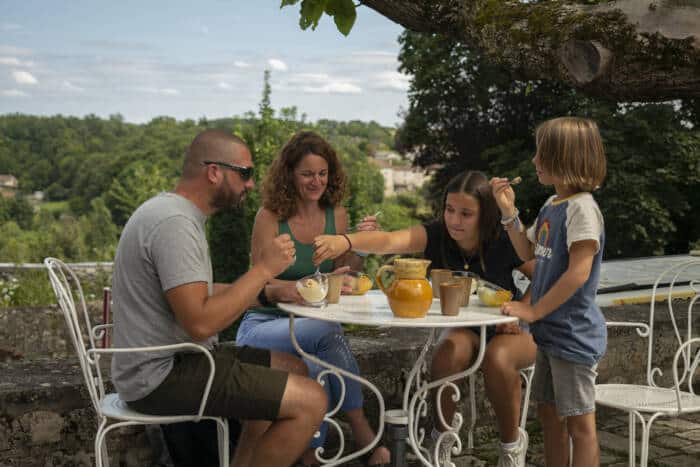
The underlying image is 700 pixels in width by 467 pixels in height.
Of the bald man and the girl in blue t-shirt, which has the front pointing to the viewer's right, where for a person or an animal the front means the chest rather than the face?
the bald man

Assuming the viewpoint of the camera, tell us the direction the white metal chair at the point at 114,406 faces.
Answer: facing to the right of the viewer

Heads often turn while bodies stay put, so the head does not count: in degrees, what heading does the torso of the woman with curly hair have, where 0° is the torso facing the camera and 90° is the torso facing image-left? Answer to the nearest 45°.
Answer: approximately 315°

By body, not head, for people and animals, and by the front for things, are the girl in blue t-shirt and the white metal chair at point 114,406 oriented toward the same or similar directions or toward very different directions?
very different directions

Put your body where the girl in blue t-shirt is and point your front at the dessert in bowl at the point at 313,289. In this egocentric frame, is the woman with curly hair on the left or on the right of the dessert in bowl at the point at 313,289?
right

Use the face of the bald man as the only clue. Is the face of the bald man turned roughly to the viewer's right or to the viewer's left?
to the viewer's right

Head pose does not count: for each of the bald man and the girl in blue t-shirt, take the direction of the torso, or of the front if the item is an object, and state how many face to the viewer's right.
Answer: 1

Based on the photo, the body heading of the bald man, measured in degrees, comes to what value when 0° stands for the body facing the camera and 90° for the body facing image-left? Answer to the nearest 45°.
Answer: approximately 270°

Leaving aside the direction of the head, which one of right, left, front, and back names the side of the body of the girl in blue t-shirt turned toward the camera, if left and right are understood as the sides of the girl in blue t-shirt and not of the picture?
left

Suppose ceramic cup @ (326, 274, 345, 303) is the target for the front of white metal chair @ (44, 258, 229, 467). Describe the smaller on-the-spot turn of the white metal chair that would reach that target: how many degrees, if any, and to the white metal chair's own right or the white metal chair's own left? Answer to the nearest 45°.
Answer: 0° — it already faces it

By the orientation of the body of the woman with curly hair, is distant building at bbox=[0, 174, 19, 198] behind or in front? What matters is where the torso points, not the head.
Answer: behind

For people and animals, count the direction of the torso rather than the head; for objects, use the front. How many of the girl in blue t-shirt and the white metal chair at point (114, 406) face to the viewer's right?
1
